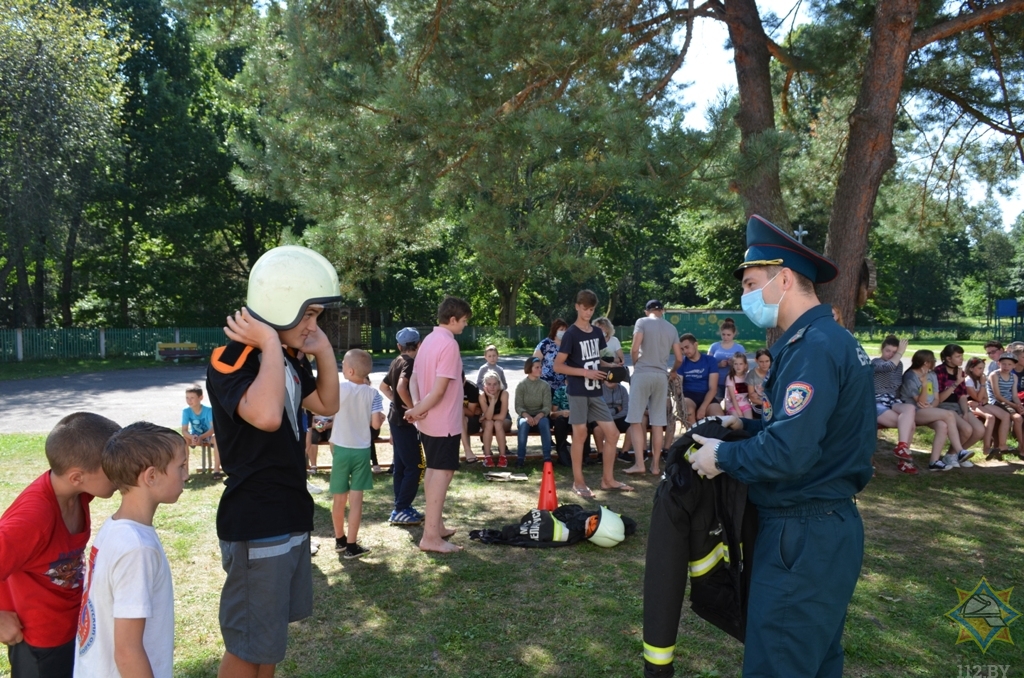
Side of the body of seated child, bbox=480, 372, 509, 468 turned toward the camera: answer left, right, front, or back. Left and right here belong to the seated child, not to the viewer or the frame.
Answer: front

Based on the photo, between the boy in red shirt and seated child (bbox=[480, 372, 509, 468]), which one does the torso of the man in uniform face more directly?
the boy in red shirt

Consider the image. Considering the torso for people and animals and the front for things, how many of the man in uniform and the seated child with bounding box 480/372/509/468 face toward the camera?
1

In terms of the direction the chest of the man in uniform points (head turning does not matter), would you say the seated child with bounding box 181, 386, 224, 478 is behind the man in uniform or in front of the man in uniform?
in front

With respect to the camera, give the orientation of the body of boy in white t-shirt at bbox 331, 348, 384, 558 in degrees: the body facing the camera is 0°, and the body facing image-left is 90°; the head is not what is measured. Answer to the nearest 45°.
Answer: approximately 225°

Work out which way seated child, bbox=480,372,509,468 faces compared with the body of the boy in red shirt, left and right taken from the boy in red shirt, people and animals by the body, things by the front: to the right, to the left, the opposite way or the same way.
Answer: to the right

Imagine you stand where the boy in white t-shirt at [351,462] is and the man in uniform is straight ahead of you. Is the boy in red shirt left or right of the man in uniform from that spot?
right

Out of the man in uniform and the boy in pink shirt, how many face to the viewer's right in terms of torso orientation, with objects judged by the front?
1

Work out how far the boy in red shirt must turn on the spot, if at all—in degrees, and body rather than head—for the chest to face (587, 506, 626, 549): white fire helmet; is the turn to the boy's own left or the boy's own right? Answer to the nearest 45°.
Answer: approximately 45° to the boy's own left

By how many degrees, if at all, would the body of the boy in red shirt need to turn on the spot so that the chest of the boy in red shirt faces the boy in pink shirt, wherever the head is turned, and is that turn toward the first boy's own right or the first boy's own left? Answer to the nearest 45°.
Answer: approximately 90° to the first boy's own left

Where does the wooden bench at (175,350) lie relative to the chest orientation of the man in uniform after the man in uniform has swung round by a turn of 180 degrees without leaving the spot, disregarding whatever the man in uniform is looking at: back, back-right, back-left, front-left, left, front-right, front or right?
back-left

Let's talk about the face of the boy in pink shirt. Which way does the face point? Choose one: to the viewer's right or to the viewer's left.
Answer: to the viewer's right

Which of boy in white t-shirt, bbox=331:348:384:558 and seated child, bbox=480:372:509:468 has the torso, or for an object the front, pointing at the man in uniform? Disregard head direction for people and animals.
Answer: the seated child

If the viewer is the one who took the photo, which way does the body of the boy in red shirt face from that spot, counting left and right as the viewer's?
facing the viewer and to the right of the viewer

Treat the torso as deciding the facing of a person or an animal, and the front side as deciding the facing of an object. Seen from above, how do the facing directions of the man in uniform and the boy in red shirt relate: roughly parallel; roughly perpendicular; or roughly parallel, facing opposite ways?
roughly parallel, facing opposite ways

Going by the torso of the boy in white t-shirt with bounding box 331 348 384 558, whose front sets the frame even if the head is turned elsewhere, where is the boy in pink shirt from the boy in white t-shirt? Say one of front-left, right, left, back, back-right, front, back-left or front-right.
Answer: front-right

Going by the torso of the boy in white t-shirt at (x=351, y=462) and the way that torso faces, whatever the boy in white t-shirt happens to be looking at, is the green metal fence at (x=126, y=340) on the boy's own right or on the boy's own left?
on the boy's own left

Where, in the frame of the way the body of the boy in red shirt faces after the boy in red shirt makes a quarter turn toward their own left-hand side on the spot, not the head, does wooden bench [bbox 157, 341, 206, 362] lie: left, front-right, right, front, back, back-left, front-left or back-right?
front-left

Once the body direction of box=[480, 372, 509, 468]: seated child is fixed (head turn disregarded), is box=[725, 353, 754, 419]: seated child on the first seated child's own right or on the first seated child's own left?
on the first seated child's own left

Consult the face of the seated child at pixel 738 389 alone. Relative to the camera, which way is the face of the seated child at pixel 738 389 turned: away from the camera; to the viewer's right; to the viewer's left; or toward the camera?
toward the camera
